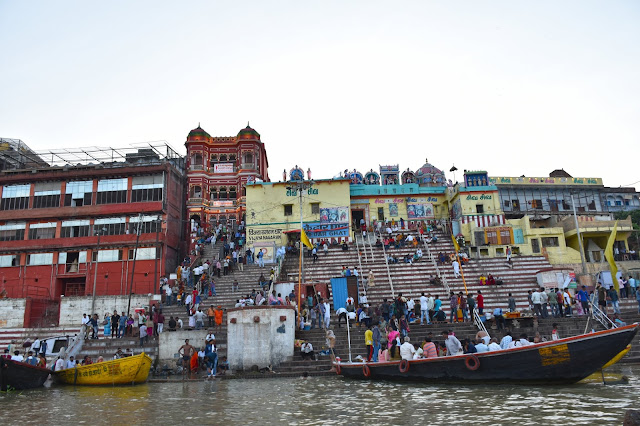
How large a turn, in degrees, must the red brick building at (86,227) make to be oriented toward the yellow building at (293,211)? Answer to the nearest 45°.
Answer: approximately 90° to its left

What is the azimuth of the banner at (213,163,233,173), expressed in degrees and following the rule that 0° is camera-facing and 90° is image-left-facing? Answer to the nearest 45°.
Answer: approximately 0°

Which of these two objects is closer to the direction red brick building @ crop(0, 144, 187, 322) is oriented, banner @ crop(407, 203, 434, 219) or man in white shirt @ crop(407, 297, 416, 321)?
the man in white shirt

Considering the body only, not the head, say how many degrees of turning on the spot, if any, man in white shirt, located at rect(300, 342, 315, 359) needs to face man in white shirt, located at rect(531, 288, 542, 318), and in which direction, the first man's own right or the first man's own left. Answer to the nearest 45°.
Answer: approximately 90° to the first man's own left
